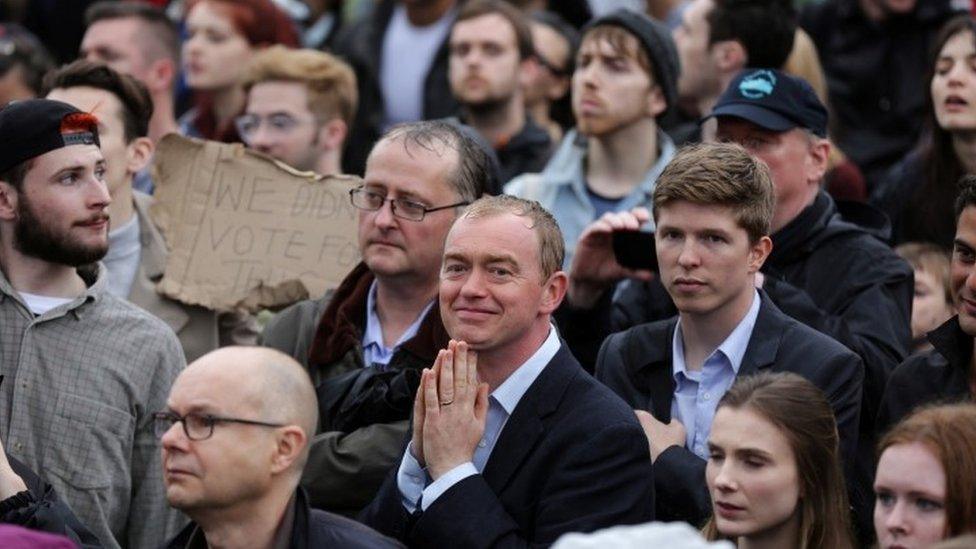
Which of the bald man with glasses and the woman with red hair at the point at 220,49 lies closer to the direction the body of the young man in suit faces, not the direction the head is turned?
the bald man with glasses

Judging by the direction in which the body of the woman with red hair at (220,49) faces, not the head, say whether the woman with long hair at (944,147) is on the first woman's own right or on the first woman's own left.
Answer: on the first woman's own left

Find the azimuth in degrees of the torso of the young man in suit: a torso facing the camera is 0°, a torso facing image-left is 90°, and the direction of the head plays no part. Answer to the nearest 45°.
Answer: approximately 45°

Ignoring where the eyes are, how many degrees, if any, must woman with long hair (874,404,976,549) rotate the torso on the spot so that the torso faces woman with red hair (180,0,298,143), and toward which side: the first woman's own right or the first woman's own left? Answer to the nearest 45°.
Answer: approximately 90° to the first woman's own right
